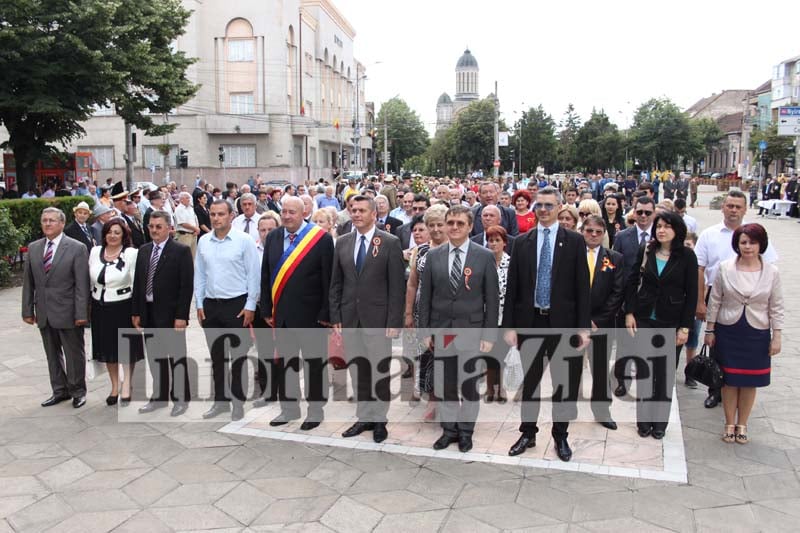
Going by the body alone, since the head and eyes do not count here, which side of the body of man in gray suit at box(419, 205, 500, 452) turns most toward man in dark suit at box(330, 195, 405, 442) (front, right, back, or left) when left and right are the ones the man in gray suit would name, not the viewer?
right

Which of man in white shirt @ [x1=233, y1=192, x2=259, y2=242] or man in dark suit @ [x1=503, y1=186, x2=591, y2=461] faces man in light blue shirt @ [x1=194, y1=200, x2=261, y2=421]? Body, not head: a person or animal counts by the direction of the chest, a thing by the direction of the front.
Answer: the man in white shirt

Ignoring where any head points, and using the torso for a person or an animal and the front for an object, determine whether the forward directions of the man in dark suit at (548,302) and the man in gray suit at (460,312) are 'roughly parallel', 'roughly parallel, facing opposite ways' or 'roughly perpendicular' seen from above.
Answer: roughly parallel

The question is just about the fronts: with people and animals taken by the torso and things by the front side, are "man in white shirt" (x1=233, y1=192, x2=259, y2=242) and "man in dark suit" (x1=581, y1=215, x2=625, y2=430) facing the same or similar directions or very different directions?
same or similar directions

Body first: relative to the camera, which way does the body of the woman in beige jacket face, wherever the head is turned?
toward the camera

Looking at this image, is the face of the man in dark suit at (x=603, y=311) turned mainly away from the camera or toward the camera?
toward the camera

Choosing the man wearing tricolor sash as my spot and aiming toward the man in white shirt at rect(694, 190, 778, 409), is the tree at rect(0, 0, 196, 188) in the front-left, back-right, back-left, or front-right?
back-left

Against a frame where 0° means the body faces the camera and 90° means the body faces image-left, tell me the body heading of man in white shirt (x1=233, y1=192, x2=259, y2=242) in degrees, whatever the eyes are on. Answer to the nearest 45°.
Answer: approximately 0°

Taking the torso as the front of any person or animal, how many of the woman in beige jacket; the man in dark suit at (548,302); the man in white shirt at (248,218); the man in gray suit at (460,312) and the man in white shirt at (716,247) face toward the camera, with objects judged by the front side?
5

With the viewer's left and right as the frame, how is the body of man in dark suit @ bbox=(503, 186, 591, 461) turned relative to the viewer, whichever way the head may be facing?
facing the viewer

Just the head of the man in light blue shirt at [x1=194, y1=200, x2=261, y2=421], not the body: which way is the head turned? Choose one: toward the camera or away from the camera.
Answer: toward the camera

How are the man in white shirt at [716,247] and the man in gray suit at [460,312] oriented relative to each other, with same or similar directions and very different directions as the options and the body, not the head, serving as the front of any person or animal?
same or similar directions

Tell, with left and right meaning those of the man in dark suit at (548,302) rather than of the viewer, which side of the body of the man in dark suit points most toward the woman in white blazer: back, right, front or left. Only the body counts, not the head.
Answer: right

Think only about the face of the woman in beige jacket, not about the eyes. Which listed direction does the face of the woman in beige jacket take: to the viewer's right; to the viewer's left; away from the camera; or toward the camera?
toward the camera

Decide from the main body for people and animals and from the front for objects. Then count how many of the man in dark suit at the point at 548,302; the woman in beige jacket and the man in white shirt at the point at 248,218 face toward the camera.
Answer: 3

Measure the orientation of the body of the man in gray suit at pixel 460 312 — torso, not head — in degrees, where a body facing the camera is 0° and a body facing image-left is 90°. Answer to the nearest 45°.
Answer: approximately 0°

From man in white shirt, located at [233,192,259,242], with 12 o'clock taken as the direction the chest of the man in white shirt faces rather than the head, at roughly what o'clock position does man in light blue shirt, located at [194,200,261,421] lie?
The man in light blue shirt is roughly at 12 o'clock from the man in white shirt.

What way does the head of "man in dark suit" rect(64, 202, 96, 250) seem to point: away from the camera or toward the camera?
toward the camera

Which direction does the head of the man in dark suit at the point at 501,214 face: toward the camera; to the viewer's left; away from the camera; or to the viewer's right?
toward the camera
